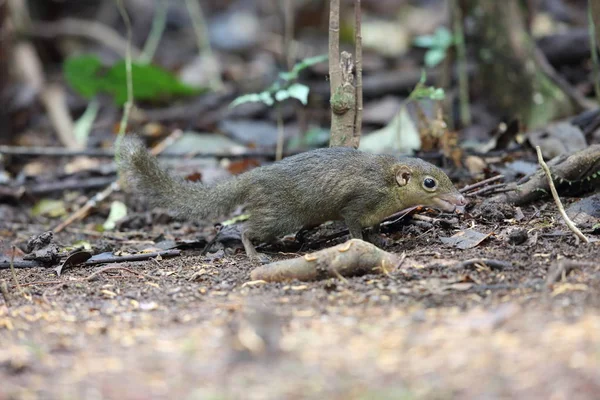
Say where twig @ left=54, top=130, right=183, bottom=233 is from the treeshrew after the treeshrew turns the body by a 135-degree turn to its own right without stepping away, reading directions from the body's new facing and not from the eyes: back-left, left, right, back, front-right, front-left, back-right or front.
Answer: right

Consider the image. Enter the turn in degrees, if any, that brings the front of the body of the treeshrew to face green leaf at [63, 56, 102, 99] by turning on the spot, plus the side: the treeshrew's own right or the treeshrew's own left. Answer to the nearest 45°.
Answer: approximately 135° to the treeshrew's own left

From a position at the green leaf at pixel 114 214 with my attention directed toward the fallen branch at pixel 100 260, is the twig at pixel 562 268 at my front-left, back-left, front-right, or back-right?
front-left

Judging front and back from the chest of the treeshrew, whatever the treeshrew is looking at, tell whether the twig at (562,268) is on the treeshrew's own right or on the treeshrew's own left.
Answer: on the treeshrew's own right

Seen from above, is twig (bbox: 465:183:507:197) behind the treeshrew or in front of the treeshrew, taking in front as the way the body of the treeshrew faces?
in front

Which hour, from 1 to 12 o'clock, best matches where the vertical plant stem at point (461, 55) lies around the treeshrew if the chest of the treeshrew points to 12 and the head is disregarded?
The vertical plant stem is roughly at 10 o'clock from the treeshrew.

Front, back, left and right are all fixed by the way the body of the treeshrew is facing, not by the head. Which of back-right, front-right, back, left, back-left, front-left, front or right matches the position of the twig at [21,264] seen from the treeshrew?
back

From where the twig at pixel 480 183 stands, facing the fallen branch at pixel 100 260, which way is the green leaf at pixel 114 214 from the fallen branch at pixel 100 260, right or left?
right

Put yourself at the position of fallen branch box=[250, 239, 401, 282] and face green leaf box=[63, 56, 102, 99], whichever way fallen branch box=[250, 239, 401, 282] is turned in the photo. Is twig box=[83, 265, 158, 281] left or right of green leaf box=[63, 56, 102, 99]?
left

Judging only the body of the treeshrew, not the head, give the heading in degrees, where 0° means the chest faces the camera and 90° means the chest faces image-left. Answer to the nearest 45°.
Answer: approximately 270°

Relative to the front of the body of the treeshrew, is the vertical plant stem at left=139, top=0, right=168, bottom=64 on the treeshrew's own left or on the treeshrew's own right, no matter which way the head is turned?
on the treeshrew's own left
